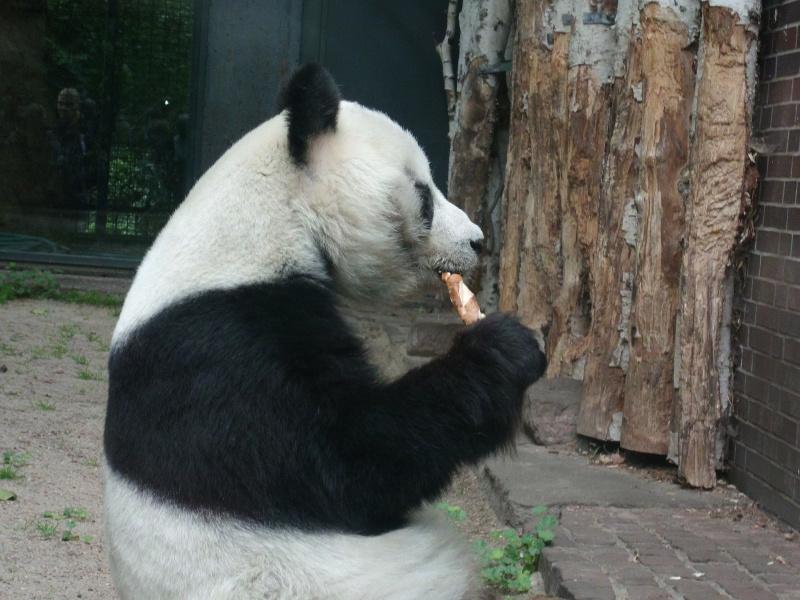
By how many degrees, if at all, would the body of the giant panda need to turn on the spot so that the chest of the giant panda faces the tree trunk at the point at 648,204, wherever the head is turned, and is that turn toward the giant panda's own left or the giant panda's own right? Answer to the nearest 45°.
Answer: approximately 45° to the giant panda's own left

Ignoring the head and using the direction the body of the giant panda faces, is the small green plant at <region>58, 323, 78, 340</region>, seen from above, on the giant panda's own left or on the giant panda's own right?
on the giant panda's own left

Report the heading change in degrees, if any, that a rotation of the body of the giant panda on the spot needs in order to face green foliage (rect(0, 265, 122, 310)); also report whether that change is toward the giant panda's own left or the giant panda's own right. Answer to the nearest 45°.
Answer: approximately 90° to the giant panda's own left

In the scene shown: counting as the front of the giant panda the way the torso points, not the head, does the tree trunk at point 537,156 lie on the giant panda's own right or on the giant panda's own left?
on the giant panda's own left

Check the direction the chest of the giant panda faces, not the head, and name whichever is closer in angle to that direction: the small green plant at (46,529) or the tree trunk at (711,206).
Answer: the tree trunk

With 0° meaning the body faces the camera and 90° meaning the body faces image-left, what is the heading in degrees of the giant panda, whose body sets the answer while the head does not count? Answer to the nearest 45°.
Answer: approximately 270°

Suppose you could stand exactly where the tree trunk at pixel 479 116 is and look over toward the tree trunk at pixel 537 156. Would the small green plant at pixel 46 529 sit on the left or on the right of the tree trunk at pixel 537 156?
right

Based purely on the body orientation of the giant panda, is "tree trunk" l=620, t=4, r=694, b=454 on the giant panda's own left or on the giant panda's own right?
on the giant panda's own left
